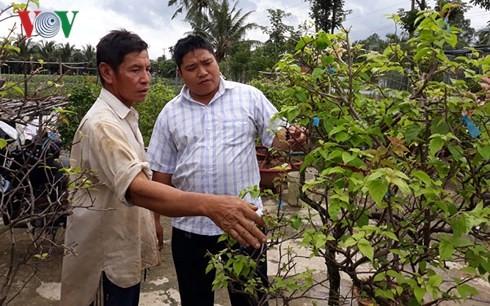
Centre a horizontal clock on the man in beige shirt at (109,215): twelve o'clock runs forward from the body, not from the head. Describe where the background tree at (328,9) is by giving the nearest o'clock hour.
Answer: The background tree is roughly at 10 o'clock from the man in beige shirt.

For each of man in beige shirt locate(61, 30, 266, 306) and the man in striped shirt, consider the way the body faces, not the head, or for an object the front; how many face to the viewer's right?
1

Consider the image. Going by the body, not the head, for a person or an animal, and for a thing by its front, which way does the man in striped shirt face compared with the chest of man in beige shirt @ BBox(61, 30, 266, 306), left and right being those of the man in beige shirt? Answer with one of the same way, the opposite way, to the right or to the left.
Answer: to the right

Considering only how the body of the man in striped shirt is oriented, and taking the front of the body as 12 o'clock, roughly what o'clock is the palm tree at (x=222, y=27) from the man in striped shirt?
The palm tree is roughly at 6 o'clock from the man in striped shirt.

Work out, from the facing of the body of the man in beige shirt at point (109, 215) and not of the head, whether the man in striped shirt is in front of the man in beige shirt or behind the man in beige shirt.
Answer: in front

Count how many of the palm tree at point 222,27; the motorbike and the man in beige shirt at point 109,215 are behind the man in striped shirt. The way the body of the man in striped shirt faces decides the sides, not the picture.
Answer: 1

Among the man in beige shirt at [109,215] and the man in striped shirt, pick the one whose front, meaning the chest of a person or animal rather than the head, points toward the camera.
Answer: the man in striped shirt

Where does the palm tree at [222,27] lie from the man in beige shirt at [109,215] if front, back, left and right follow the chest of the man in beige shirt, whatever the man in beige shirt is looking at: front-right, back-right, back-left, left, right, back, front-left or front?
left

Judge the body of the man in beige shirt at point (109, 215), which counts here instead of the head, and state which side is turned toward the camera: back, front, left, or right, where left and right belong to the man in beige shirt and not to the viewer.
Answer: right

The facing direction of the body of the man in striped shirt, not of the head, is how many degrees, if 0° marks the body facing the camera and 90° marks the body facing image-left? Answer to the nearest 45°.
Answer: approximately 0°
